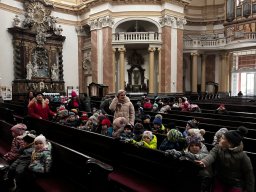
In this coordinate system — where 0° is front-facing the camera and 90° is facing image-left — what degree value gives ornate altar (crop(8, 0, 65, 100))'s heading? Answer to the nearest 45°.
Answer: approximately 315°

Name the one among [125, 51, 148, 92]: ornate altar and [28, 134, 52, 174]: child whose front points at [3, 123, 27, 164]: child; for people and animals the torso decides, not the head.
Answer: the ornate altar

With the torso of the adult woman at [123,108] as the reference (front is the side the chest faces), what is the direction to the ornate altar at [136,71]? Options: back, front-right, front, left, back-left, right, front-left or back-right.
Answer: back

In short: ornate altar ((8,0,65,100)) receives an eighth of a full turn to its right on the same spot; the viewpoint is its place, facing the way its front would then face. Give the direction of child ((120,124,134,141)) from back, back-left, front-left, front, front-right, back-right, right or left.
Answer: front

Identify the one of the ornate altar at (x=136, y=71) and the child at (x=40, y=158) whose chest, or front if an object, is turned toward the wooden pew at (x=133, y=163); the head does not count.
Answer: the ornate altar

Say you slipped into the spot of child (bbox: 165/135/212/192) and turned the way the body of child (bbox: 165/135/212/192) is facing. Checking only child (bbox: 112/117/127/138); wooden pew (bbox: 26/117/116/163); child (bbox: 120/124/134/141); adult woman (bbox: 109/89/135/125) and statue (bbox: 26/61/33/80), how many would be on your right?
5

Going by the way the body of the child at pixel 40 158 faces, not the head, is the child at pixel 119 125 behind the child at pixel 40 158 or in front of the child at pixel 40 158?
behind

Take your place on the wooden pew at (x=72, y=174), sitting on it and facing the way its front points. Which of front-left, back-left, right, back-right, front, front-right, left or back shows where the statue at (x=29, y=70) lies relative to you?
back-right

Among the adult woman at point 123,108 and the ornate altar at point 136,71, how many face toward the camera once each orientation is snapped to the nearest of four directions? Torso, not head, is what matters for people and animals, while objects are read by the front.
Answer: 2

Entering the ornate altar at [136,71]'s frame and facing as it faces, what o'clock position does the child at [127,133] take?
The child is roughly at 12 o'clock from the ornate altar.

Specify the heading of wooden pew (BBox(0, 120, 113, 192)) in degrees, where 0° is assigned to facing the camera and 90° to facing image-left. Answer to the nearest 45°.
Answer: approximately 45°

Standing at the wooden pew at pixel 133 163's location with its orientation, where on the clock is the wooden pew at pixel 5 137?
the wooden pew at pixel 5 137 is roughly at 3 o'clock from the wooden pew at pixel 133 163.

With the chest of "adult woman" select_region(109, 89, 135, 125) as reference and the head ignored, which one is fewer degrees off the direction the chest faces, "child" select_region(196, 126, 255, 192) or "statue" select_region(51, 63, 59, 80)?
the child
